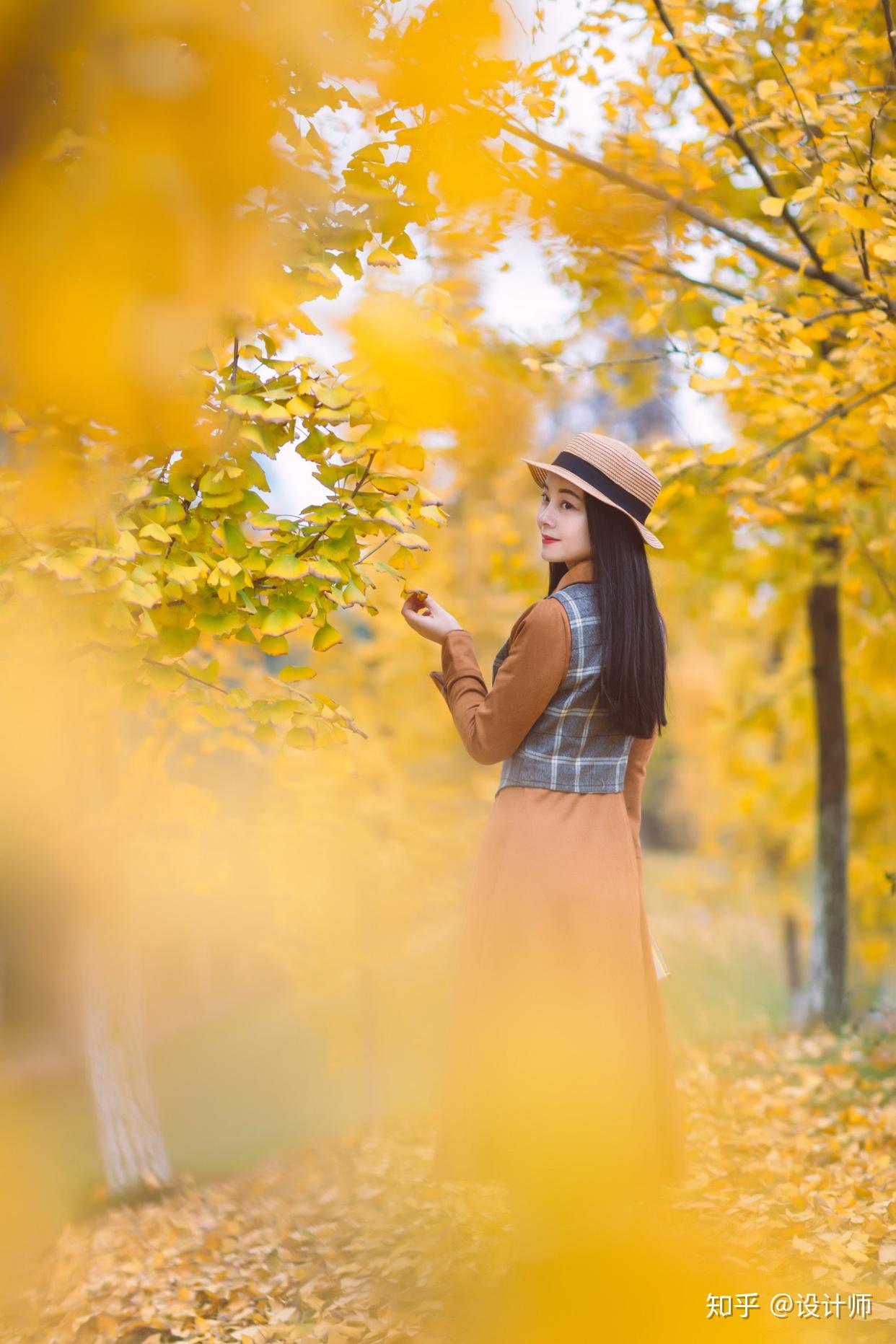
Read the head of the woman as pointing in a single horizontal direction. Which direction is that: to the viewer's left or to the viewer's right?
to the viewer's left

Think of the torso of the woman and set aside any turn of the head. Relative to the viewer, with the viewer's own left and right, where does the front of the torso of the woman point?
facing away from the viewer and to the left of the viewer

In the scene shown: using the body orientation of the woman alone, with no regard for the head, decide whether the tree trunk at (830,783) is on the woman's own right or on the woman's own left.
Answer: on the woman's own right

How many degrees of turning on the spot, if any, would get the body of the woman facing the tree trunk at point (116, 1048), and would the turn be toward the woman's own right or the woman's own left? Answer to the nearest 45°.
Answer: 0° — they already face it
